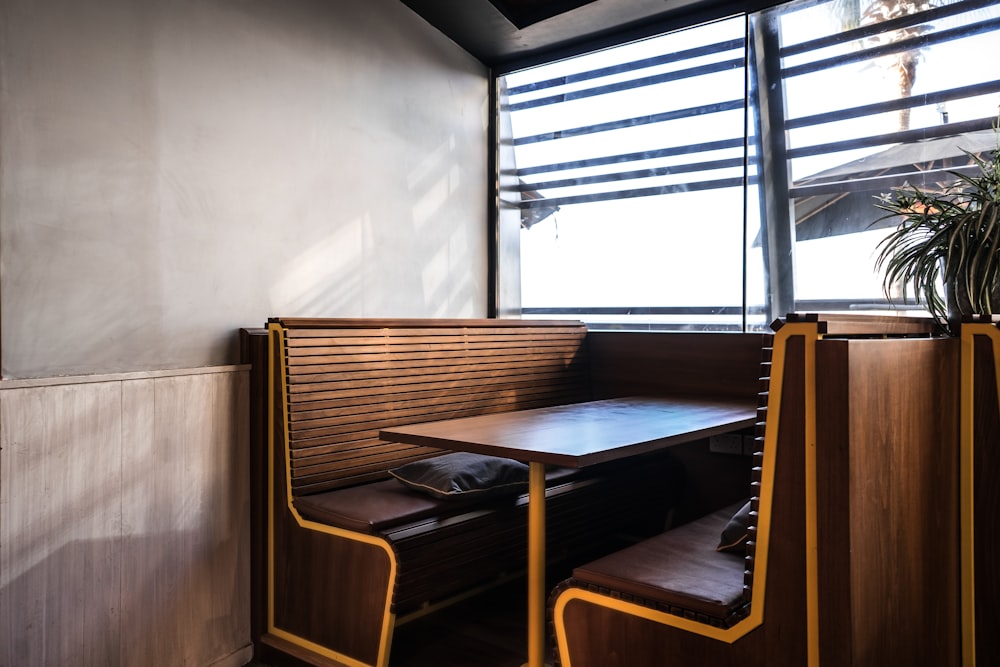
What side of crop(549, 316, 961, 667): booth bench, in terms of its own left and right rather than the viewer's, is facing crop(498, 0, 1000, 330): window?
right

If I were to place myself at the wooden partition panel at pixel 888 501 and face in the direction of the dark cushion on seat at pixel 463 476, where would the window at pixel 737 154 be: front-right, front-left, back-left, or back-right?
front-right

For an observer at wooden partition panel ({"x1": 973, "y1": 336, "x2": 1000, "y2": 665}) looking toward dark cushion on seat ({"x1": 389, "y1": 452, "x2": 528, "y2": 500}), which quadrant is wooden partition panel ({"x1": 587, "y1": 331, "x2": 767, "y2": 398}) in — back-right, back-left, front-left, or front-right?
front-right

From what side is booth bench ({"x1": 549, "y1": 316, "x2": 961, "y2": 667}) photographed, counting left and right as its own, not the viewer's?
left

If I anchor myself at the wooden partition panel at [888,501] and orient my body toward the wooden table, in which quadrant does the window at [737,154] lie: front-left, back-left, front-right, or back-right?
front-right

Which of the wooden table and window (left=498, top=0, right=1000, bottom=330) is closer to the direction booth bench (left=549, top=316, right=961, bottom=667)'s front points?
the wooden table

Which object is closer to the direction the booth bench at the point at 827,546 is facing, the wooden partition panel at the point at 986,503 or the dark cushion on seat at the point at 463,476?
the dark cushion on seat

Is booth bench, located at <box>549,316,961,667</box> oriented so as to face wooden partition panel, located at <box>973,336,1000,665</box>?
no

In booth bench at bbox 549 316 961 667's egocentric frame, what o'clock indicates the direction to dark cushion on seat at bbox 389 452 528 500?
The dark cushion on seat is roughly at 1 o'clock from the booth bench.

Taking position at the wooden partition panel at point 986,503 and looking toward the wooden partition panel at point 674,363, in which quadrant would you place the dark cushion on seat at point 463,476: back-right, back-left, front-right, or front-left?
front-left

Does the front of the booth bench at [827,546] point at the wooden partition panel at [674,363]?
no
